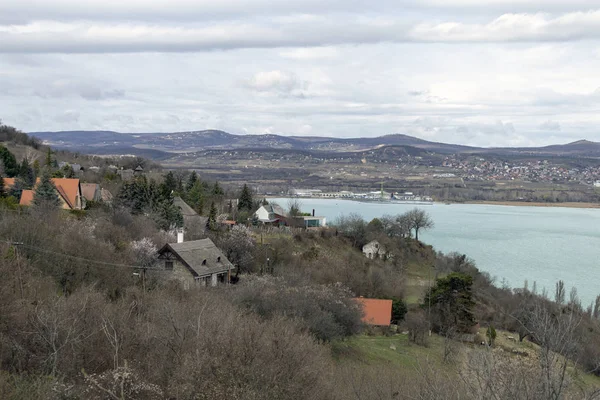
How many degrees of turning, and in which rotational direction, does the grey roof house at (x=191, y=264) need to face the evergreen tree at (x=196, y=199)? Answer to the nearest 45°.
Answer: approximately 135° to its left

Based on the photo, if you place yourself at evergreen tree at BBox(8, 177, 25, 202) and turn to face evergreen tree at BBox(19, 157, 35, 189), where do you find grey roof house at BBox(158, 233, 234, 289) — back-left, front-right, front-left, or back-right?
back-right

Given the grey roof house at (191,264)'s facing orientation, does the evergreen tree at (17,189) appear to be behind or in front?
behind

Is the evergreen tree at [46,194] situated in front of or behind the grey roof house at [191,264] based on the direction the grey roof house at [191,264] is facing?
behind

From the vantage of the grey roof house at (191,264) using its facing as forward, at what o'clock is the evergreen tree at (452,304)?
The evergreen tree is roughly at 10 o'clock from the grey roof house.

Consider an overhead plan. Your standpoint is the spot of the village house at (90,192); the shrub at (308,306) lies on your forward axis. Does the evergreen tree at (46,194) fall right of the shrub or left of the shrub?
right
